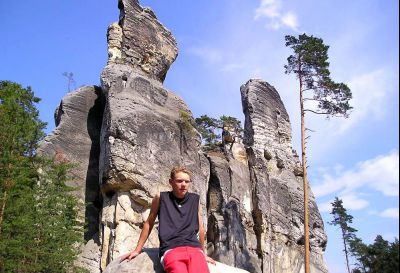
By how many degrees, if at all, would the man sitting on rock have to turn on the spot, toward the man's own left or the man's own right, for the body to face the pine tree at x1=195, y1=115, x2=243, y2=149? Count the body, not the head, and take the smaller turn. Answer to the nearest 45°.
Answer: approximately 180°

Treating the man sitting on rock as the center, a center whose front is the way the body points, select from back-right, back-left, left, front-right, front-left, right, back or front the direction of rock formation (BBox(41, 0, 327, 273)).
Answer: back

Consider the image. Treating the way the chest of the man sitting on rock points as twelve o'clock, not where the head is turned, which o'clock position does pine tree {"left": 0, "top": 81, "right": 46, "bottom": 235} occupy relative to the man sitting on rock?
The pine tree is roughly at 5 o'clock from the man sitting on rock.

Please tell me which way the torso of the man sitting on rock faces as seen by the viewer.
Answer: toward the camera
